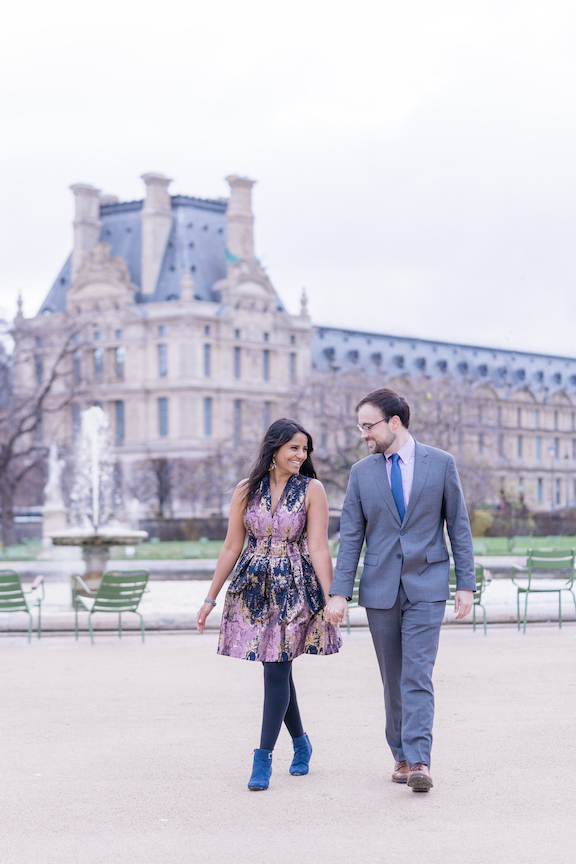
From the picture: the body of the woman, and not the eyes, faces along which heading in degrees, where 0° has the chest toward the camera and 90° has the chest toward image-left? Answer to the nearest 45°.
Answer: approximately 0°

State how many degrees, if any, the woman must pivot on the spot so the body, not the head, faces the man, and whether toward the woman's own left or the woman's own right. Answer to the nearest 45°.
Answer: approximately 90° to the woman's own left

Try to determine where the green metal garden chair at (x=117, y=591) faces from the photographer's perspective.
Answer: facing away from the viewer and to the left of the viewer

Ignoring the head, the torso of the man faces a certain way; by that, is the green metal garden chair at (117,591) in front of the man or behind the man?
behind

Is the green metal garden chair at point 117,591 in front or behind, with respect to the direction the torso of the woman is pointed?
behind

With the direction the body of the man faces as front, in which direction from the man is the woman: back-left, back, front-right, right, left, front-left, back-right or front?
right

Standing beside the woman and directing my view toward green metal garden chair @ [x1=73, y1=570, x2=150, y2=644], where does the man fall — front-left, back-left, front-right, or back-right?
back-right

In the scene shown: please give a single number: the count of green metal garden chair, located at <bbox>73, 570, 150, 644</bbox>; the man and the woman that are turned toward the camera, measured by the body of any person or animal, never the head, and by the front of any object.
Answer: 2

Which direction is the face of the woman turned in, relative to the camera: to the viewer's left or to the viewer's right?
to the viewer's right

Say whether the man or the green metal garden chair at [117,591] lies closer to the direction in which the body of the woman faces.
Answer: the man
